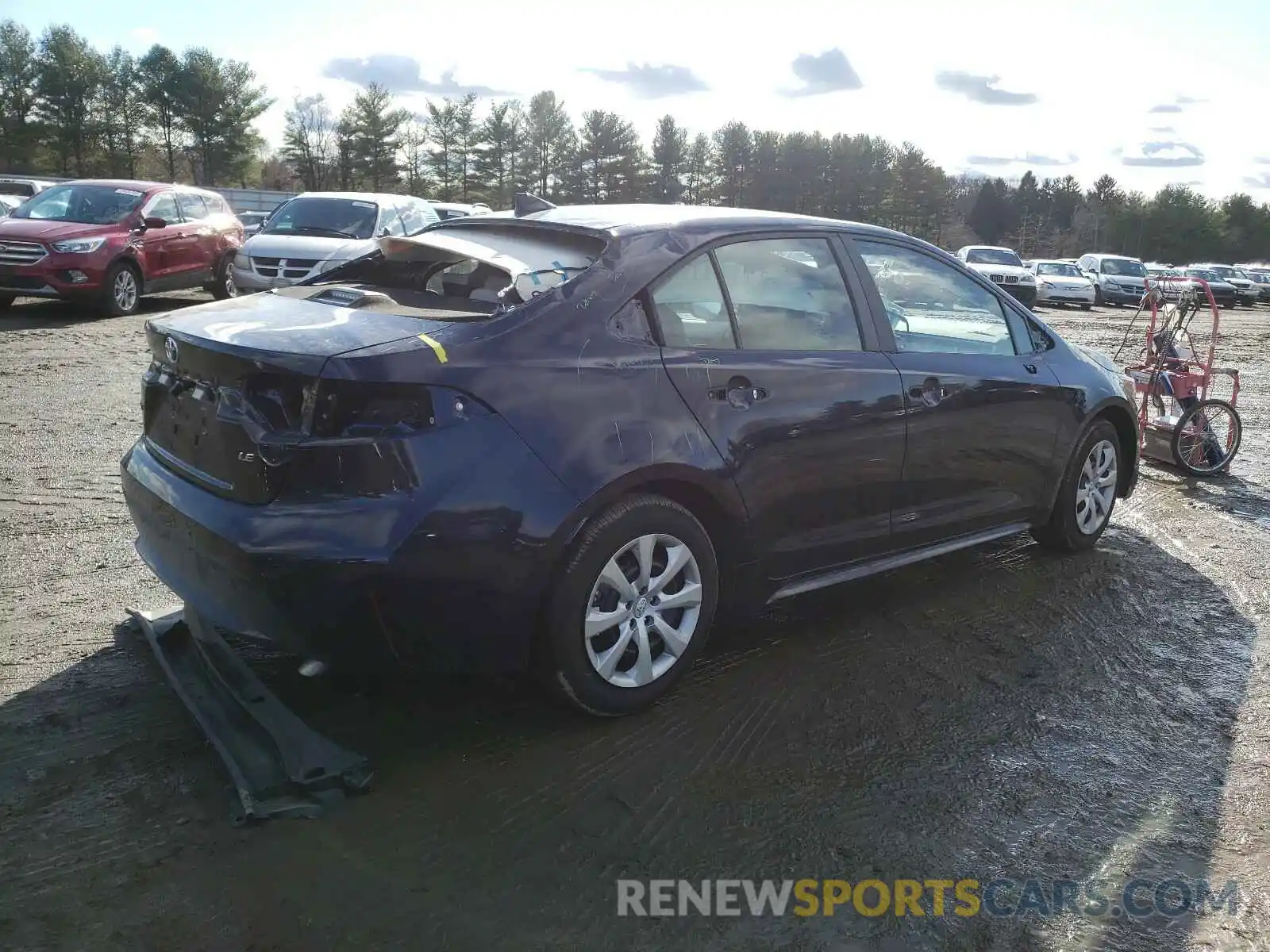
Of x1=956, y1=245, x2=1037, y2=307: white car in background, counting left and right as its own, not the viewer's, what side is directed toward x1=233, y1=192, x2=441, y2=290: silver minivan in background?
right

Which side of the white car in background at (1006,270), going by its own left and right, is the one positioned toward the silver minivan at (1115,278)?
left

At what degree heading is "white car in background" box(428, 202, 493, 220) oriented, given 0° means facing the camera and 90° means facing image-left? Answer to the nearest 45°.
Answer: approximately 45°

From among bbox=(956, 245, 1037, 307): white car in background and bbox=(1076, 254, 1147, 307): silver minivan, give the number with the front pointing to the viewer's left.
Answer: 0

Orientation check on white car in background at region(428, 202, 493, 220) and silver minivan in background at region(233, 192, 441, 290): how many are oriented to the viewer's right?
0

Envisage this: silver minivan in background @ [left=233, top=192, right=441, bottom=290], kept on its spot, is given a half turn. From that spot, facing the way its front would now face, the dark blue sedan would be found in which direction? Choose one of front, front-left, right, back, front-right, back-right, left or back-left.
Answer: back-right

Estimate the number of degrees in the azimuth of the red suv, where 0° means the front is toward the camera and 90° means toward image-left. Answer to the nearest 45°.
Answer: approximately 45°

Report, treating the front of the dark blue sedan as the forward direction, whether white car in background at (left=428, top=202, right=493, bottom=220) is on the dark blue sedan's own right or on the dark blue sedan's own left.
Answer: on the dark blue sedan's own left

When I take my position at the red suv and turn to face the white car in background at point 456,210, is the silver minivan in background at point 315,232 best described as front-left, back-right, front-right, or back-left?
front-right

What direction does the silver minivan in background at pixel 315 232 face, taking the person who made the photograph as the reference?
facing the viewer and to the left of the viewer

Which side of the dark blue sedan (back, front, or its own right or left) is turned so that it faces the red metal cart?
front

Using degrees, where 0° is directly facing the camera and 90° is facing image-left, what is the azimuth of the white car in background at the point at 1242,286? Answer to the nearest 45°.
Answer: approximately 315°
